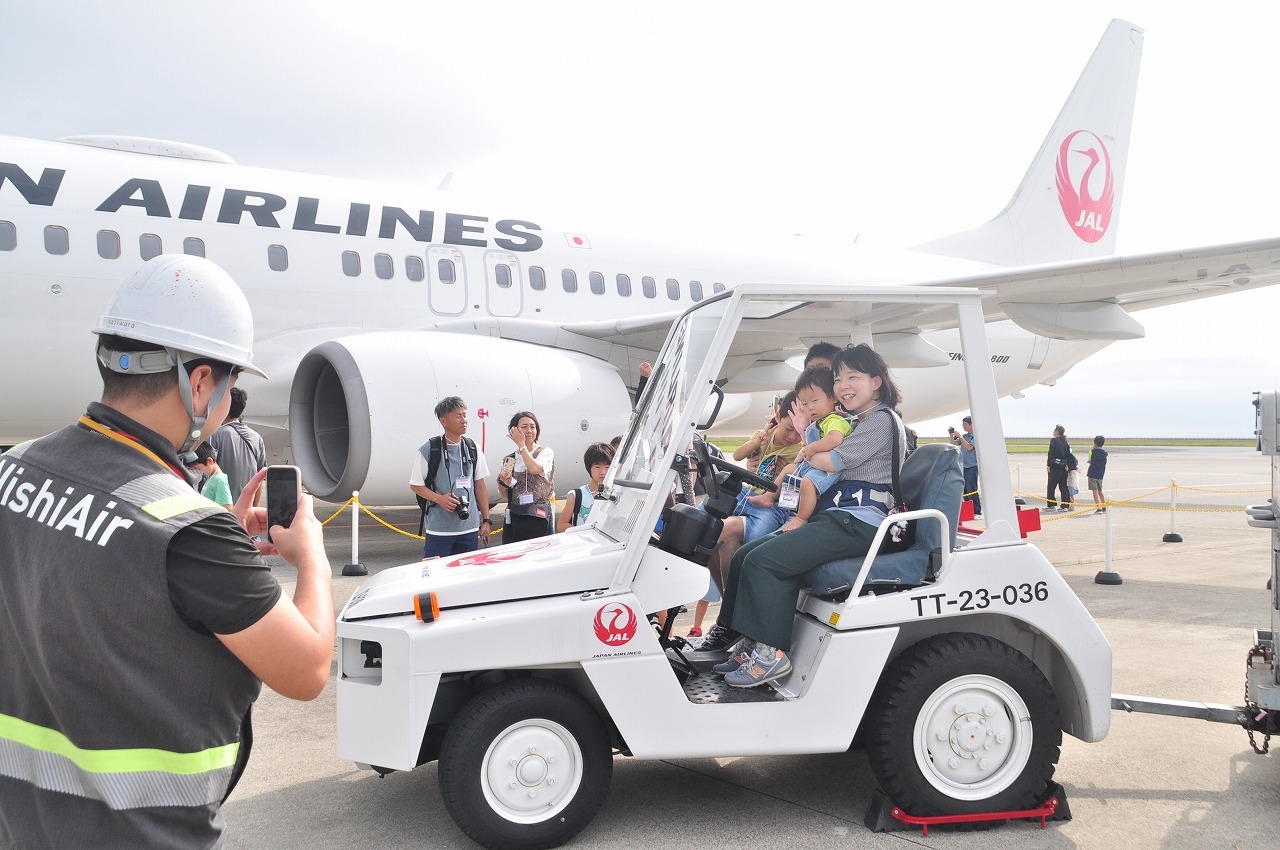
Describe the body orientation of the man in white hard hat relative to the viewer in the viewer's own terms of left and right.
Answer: facing away from the viewer and to the right of the viewer

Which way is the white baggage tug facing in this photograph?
to the viewer's left

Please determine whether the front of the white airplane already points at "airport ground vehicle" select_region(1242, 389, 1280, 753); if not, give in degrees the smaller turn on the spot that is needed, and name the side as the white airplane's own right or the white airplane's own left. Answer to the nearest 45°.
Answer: approximately 90° to the white airplane's own left

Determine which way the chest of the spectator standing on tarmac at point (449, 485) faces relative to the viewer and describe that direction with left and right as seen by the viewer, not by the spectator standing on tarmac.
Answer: facing the viewer and to the right of the viewer

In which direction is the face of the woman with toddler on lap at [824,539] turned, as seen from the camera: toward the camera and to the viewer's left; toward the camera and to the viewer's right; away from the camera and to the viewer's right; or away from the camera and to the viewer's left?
toward the camera and to the viewer's left

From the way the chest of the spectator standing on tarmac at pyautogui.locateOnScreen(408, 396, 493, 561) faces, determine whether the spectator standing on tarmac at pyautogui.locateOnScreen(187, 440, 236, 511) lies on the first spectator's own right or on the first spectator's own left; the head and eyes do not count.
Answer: on the first spectator's own right

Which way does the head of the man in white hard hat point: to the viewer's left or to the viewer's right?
to the viewer's right

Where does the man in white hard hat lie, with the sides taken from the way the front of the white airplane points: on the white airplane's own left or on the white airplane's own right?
on the white airplane's own left

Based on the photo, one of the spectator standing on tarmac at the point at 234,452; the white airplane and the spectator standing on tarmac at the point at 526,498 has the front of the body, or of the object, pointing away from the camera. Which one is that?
the spectator standing on tarmac at the point at 234,452
